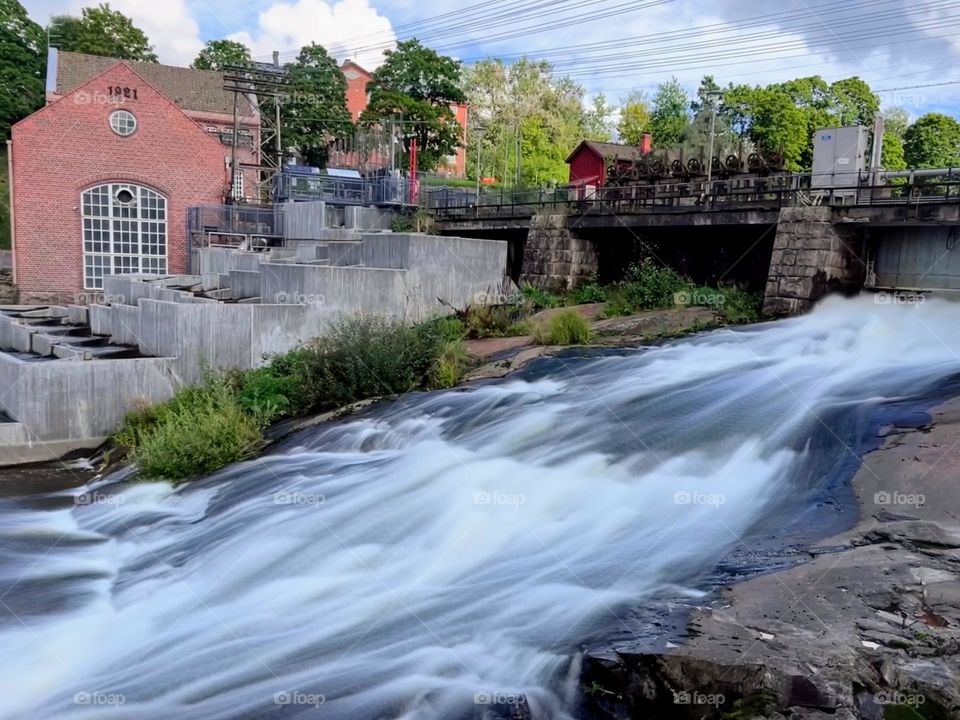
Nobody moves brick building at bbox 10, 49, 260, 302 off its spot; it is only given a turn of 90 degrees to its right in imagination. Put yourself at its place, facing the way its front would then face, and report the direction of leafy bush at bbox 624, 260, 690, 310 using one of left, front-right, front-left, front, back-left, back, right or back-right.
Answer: back-left

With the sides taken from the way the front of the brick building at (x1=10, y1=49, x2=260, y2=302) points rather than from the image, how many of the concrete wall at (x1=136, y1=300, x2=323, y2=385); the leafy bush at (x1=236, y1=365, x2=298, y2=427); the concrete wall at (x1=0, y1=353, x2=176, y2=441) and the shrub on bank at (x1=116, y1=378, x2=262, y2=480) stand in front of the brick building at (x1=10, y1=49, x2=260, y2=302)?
4

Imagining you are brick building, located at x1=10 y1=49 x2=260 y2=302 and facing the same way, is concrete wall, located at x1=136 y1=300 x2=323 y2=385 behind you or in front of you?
in front

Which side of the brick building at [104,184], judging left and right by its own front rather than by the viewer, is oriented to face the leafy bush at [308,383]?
front

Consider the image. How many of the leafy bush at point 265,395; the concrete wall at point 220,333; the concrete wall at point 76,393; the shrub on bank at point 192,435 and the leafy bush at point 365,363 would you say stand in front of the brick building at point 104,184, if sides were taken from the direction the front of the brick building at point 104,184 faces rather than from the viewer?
5

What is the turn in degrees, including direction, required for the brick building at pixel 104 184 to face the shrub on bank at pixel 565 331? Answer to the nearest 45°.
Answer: approximately 45° to its left

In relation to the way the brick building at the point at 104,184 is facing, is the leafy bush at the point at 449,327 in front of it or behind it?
in front

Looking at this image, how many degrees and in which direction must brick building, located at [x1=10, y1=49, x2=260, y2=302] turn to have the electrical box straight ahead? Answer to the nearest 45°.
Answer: approximately 45° to its left

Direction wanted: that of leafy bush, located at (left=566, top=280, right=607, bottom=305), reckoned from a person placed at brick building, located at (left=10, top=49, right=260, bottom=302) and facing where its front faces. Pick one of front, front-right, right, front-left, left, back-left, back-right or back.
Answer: front-left

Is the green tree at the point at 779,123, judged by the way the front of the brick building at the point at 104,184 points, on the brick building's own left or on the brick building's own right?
on the brick building's own left

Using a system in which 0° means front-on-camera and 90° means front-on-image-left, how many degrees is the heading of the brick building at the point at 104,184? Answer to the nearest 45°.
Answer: approximately 0°

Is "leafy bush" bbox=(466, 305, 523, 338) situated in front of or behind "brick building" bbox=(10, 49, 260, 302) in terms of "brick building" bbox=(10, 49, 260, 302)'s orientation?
in front

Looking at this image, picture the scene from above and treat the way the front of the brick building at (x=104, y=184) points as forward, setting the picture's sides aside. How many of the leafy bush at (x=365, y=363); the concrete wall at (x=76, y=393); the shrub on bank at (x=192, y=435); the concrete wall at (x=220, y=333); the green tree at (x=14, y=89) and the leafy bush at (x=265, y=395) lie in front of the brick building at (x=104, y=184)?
5

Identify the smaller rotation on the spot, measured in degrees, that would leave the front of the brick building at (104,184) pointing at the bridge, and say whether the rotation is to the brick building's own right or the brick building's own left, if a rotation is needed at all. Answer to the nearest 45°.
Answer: approximately 45° to the brick building's own left

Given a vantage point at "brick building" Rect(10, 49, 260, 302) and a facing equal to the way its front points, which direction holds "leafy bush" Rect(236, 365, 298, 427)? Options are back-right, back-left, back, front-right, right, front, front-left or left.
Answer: front

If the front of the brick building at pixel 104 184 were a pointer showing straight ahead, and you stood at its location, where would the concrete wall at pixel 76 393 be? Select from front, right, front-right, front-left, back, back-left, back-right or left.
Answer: front

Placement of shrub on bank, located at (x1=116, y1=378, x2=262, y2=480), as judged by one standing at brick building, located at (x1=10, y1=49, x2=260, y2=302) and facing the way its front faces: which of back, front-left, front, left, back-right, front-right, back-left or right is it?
front
